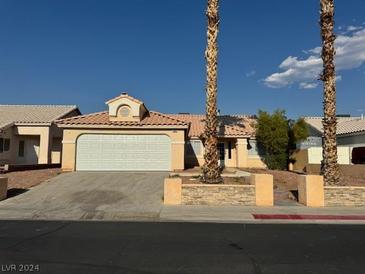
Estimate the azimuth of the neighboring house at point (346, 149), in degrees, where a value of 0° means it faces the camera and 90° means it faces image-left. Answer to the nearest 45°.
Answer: approximately 0°

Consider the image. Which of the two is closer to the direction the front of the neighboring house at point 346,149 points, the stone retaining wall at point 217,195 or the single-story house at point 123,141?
the stone retaining wall

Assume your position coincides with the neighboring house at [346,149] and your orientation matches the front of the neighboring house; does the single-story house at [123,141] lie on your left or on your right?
on your right

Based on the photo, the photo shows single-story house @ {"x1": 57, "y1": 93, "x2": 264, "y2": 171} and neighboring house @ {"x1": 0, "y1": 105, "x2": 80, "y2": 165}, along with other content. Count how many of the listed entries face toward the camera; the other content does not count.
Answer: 2

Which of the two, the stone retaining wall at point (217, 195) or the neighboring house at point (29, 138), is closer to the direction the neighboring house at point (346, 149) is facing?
the stone retaining wall

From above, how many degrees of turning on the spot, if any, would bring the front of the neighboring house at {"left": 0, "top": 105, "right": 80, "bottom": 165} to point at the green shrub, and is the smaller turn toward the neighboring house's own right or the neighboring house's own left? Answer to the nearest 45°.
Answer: approximately 45° to the neighboring house's own left

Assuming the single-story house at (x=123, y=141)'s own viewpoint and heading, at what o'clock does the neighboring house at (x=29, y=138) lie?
The neighboring house is roughly at 4 o'clock from the single-story house.

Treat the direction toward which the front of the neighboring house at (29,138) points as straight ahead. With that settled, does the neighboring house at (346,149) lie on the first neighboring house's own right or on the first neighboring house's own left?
on the first neighboring house's own left

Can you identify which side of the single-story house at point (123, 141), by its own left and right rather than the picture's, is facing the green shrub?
left

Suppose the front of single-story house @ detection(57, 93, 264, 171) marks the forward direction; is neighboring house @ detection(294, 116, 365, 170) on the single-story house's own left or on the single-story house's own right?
on the single-story house's own left

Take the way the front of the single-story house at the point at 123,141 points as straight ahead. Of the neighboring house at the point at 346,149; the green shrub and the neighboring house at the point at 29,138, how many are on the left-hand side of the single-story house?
2

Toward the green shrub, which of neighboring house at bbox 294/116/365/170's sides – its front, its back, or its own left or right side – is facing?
right

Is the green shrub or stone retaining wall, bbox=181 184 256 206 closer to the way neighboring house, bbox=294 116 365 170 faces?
the stone retaining wall
